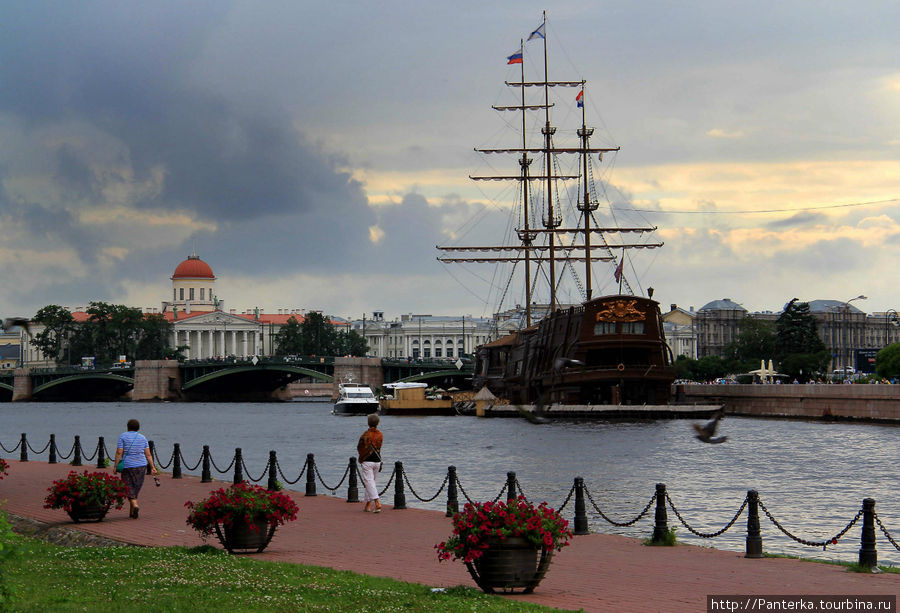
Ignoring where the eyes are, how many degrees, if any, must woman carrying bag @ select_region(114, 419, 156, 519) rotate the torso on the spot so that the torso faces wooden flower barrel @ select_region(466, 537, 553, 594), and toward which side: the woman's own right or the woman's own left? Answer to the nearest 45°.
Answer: approximately 135° to the woman's own right

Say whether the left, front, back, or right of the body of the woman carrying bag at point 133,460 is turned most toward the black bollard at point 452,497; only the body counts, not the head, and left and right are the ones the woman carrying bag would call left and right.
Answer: right

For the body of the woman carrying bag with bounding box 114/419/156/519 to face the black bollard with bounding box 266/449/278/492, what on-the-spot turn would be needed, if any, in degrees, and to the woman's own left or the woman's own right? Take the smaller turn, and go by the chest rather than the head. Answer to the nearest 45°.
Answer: approximately 45° to the woman's own right

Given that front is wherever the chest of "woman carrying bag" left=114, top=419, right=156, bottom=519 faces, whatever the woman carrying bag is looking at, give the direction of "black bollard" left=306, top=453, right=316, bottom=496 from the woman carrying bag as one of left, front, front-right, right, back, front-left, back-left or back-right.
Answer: front-right

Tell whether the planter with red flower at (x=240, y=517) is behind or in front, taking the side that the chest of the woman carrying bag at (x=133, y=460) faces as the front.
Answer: behind

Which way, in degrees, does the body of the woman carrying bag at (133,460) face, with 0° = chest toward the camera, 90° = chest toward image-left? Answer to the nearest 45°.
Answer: approximately 180°

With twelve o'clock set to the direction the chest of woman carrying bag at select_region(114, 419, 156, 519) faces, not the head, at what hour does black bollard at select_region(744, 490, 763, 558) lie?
The black bollard is roughly at 4 o'clock from the woman carrying bag.

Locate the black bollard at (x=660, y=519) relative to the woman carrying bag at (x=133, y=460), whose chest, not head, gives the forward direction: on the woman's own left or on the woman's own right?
on the woman's own right

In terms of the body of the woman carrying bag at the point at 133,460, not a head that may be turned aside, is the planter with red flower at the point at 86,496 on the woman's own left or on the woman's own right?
on the woman's own left

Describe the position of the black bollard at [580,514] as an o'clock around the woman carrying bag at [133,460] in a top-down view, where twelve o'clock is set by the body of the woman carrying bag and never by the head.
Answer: The black bollard is roughly at 4 o'clock from the woman carrying bag.

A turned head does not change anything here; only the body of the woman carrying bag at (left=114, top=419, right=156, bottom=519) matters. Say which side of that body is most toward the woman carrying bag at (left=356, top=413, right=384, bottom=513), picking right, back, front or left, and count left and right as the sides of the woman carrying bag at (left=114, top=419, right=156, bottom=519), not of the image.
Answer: right

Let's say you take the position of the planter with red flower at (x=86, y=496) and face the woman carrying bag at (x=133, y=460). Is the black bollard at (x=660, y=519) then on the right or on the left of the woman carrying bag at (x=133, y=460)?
right

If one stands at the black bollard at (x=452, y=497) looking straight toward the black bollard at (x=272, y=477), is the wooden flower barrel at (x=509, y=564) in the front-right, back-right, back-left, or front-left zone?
back-left

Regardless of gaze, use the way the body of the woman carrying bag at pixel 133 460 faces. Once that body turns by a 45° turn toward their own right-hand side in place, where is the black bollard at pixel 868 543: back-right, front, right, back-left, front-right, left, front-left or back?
right
